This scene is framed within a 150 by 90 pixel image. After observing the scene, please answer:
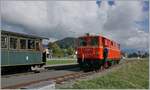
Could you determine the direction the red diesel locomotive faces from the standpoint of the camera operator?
facing the viewer and to the left of the viewer

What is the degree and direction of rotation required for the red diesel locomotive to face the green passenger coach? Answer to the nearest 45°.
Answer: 0° — it already faces it
